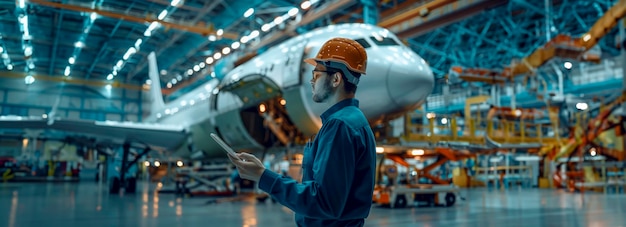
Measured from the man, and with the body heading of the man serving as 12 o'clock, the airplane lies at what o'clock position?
The airplane is roughly at 3 o'clock from the man.

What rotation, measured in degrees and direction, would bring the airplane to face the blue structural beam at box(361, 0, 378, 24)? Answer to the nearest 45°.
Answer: approximately 90° to its left

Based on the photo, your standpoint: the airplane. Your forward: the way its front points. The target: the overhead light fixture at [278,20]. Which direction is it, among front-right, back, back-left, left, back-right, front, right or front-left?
back-left

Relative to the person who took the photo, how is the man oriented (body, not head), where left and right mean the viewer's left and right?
facing to the left of the viewer

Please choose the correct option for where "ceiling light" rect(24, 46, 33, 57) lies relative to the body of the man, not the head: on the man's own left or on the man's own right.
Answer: on the man's own right

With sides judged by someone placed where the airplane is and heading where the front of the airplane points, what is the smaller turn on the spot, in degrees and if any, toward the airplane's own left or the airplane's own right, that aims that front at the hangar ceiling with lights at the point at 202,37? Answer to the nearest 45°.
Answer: approximately 135° to the airplane's own left

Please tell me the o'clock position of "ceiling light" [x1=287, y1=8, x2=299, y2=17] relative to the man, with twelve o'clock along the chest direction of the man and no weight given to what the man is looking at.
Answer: The ceiling light is roughly at 3 o'clock from the man.

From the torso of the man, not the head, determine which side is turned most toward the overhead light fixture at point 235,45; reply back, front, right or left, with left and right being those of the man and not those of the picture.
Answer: right

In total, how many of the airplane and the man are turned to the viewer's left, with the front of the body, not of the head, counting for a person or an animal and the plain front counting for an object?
1
